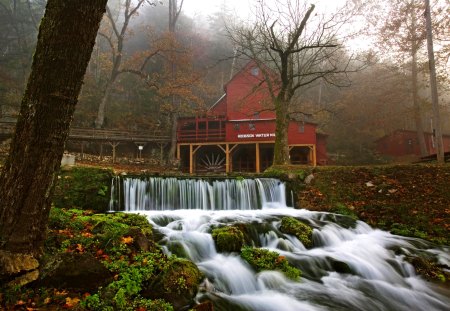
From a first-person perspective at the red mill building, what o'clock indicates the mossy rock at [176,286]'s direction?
The mossy rock is roughly at 12 o'clock from the red mill building.

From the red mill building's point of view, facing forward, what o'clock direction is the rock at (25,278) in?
The rock is roughly at 12 o'clock from the red mill building.

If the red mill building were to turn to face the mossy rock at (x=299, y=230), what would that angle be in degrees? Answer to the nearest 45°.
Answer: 0° — it already faces it

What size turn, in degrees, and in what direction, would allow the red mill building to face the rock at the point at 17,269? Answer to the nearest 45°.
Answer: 0° — it already faces it

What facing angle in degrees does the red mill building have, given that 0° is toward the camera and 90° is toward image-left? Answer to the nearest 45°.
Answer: approximately 0°

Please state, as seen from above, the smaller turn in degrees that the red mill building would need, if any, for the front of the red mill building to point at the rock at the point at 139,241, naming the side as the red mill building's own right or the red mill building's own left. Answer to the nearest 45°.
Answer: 0° — it already faces it

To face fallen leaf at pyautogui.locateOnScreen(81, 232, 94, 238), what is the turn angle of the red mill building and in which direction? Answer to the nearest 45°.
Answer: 0° — it already faces it

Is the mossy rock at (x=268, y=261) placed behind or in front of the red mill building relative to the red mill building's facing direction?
in front

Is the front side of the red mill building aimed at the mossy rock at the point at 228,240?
yes

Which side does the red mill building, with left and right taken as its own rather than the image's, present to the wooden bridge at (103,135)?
right

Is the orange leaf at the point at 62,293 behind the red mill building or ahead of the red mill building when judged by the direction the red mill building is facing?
ahead
